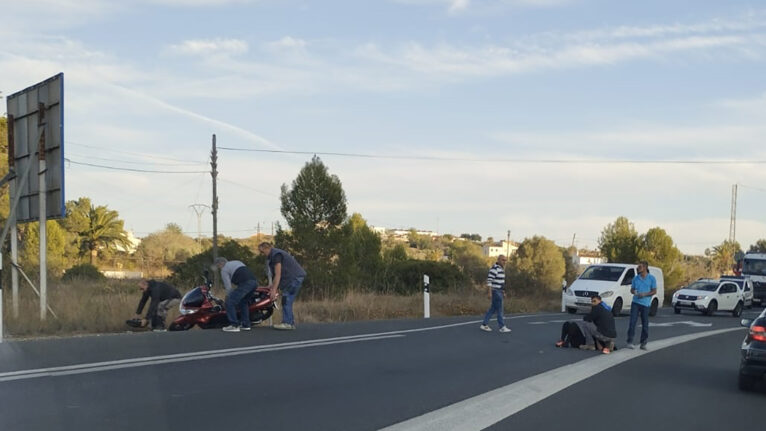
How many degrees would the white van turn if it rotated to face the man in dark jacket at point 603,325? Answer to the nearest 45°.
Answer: approximately 45° to its left

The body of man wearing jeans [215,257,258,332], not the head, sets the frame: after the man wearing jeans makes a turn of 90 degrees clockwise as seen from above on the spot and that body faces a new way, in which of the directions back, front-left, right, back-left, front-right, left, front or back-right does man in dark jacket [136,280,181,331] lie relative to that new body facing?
front-left

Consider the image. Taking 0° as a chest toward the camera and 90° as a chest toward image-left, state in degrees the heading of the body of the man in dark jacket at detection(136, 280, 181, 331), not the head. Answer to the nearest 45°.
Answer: approximately 90°

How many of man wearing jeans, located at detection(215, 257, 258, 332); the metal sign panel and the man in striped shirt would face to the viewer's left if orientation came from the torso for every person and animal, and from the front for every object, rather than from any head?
1

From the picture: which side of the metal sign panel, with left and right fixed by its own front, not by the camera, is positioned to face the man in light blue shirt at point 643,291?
right

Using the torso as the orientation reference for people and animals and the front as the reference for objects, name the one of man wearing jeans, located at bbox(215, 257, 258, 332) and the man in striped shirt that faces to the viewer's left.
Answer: the man wearing jeans

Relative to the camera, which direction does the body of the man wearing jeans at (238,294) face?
to the viewer's left

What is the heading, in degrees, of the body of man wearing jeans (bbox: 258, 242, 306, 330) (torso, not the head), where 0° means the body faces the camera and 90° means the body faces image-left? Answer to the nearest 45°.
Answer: approximately 90°

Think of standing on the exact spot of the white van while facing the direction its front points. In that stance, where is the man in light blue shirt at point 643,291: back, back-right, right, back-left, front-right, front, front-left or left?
front-left

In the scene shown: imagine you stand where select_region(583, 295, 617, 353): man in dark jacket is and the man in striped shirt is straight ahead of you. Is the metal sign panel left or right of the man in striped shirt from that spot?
left

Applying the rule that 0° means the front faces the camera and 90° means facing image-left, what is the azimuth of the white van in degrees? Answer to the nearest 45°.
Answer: approximately 45°
